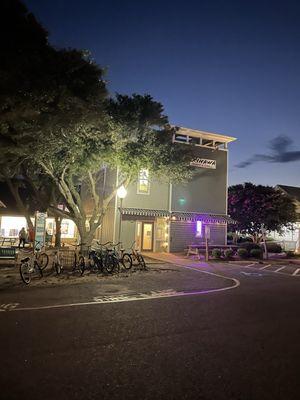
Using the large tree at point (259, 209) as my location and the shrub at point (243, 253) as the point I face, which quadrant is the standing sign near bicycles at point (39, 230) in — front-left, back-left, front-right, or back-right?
front-right

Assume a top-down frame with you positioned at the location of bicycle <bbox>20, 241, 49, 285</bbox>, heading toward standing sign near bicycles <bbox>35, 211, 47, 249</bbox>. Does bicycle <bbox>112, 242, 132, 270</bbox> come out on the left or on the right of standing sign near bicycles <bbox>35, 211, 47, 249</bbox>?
right

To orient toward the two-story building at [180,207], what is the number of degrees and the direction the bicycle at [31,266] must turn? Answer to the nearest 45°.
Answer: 0° — it already faces it

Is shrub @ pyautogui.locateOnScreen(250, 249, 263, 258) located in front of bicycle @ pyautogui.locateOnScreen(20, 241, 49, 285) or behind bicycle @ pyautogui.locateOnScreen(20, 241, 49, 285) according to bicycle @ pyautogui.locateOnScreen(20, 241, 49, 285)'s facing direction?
in front

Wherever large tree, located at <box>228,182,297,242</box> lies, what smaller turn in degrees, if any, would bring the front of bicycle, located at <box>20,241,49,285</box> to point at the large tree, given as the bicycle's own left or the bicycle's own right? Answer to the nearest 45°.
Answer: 0° — it already faces it

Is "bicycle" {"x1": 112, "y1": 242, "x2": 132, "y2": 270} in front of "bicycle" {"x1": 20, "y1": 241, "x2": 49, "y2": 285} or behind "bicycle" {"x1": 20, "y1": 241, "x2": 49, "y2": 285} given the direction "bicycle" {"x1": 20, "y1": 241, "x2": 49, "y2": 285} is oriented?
in front

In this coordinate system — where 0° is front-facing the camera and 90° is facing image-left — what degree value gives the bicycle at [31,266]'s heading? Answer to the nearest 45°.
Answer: approximately 225°
